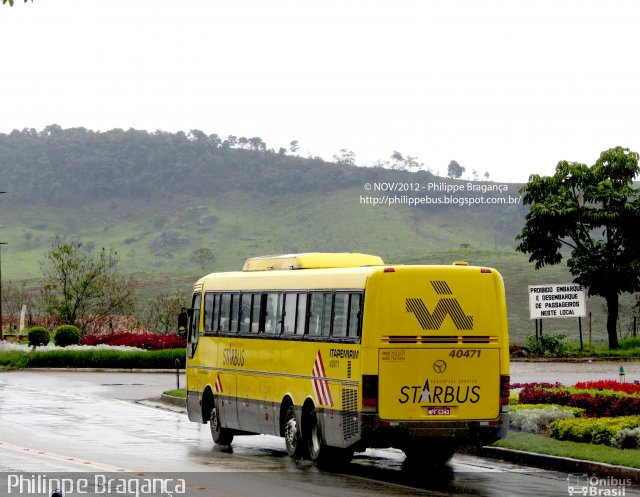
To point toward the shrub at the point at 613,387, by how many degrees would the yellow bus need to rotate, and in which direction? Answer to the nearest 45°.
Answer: approximately 90° to its right

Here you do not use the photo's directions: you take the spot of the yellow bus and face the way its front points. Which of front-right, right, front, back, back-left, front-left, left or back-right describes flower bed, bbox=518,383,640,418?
right

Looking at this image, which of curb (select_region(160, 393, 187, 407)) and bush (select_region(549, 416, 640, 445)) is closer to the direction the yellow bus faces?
the curb

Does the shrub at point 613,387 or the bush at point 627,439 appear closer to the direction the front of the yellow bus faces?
the shrub

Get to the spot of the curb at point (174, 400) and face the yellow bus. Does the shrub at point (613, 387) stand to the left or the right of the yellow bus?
left

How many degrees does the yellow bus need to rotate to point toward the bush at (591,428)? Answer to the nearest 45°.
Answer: approximately 90° to its right

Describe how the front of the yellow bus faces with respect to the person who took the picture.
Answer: facing away from the viewer and to the left of the viewer
